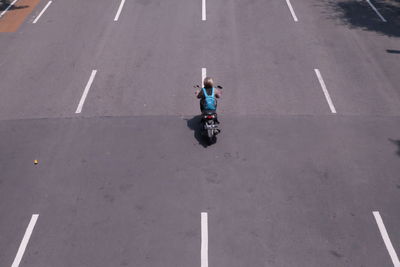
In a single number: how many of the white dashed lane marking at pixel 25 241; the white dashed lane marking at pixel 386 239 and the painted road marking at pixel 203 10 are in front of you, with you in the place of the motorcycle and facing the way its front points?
1

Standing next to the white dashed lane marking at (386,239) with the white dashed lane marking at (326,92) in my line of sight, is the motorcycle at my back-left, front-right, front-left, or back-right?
front-left

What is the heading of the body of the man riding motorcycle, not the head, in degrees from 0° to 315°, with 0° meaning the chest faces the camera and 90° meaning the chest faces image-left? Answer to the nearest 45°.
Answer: approximately 180°

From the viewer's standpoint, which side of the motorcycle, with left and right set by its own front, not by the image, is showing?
back

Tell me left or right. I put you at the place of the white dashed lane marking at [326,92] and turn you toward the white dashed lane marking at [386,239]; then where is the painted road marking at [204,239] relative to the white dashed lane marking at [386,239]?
right

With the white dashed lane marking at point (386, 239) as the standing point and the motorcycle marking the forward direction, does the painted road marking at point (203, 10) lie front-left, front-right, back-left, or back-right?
front-right

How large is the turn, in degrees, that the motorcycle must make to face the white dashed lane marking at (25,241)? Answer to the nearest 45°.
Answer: approximately 135° to its left

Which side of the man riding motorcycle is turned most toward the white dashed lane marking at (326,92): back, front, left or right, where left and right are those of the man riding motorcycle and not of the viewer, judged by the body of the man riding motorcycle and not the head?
right

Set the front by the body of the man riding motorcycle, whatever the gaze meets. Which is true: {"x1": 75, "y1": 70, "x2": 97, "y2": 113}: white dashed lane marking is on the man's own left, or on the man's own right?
on the man's own left

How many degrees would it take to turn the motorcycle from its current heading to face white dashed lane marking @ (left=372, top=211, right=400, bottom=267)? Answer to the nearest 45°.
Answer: approximately 135° to its right

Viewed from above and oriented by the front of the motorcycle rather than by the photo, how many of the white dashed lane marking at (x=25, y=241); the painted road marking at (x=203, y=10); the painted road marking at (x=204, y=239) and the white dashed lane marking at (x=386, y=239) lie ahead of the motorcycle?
1

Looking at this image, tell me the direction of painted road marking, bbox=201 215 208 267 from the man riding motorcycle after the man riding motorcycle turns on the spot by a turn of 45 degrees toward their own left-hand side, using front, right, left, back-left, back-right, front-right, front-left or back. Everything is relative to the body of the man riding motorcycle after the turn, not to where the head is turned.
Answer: back-left

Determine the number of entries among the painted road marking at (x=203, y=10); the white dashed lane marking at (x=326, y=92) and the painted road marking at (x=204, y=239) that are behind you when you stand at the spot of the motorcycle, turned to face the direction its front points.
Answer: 1

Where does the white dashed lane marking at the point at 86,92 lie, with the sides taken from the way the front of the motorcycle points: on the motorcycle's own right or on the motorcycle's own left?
on the motorcycle's own left
